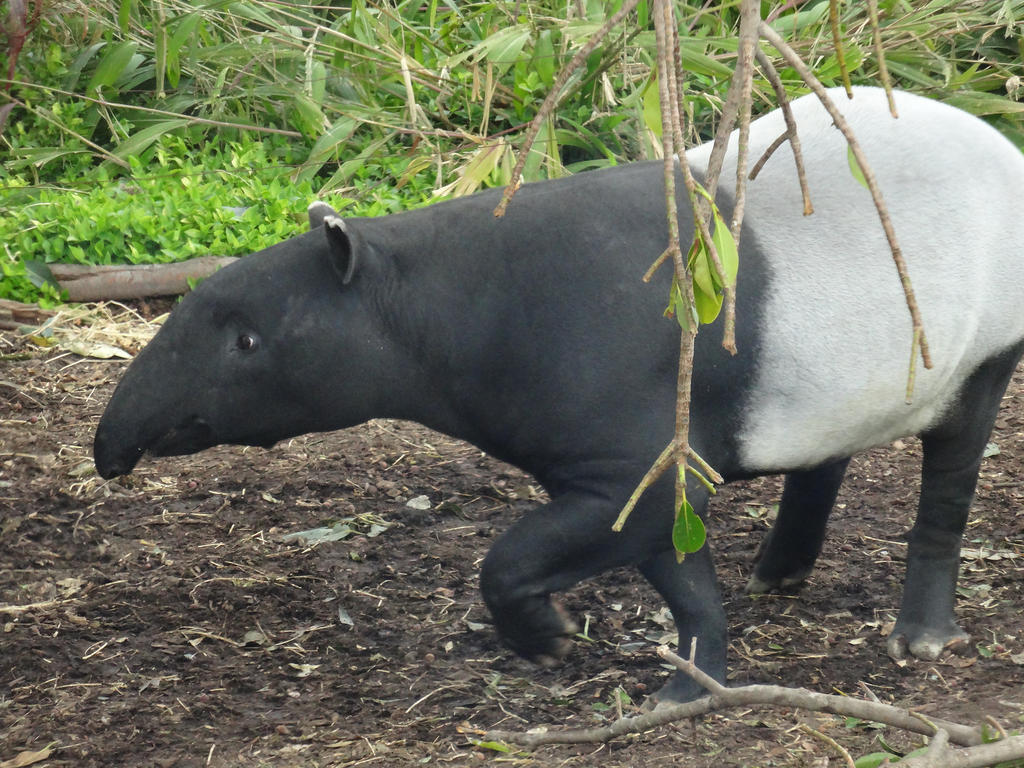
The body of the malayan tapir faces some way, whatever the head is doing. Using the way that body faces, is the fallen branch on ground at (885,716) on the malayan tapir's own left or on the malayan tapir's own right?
on the malayan tapir's own left

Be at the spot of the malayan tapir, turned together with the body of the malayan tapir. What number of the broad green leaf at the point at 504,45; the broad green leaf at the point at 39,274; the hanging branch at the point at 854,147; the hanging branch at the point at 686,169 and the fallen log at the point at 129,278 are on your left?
2

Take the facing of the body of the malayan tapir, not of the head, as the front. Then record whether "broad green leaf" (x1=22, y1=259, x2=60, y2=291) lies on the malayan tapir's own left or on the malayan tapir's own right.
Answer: on the malayan tapir's own right

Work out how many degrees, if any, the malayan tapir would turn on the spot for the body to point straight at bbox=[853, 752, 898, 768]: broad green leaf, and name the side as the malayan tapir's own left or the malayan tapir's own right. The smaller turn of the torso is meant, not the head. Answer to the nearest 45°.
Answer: approximately 135° to the malayan tapir's own left

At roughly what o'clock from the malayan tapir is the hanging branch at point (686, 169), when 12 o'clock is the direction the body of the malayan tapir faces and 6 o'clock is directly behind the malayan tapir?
The hanging branch is roughly at 9 o'clock from the malayan tapir.

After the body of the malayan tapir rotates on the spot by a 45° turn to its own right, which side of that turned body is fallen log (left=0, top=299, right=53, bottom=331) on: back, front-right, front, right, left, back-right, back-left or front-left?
front

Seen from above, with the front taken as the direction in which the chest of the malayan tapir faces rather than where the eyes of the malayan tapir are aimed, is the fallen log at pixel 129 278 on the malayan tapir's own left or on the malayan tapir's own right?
on the malayan tapir's own right

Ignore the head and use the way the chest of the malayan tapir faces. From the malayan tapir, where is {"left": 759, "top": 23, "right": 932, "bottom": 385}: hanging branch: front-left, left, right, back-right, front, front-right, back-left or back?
left

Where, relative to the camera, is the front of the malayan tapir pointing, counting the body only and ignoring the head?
to the viewer's left

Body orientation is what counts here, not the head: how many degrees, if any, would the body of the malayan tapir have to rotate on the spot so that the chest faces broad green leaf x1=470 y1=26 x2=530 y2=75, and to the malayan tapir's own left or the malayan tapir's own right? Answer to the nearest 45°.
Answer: approximately 90° to the malayan tapir's own right

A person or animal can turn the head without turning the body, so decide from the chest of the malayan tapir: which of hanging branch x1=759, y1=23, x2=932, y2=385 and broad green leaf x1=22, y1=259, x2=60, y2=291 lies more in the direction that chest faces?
the broad green leaf
